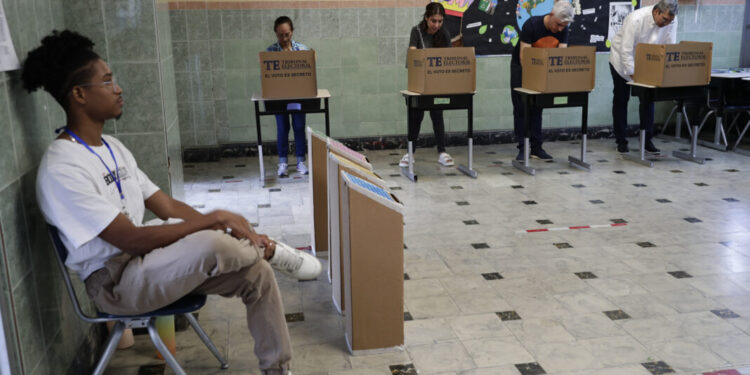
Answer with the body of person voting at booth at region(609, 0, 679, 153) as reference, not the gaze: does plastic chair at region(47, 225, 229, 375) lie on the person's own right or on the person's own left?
on the person's own right

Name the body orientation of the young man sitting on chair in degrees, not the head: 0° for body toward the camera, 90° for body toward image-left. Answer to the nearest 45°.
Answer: approximately 270°

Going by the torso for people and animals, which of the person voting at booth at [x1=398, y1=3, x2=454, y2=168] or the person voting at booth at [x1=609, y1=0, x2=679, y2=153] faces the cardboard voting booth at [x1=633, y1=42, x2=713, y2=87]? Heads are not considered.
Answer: the person voting at booth at [x1=609, y1=0, x2=679, y2=153]

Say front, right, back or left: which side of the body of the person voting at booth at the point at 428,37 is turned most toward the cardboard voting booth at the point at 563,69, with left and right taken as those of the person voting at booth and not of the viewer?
left

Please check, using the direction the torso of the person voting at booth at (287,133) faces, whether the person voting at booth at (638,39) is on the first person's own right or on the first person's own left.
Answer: on the first person's own left

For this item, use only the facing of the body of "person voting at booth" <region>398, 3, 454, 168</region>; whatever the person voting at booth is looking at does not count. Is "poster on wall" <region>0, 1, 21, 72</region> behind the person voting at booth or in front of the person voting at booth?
in front

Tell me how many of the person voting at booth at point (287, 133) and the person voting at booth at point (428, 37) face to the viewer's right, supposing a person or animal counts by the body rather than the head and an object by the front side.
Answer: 0

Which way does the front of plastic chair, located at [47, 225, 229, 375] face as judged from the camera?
facing to the right of the viewer

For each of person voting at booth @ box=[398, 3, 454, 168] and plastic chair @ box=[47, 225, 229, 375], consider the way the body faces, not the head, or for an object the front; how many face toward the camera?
1

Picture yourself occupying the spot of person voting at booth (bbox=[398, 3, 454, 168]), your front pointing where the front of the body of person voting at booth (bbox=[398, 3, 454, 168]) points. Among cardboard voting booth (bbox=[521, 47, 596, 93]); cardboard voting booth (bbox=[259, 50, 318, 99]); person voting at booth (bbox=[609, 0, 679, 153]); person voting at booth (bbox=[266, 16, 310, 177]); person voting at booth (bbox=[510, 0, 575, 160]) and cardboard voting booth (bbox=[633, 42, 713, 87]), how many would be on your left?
4
